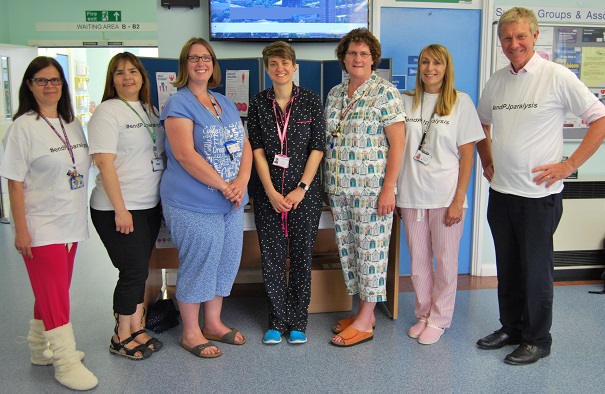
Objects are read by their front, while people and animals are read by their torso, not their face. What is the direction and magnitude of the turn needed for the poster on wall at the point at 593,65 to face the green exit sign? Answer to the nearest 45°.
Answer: approximately 90° to its right

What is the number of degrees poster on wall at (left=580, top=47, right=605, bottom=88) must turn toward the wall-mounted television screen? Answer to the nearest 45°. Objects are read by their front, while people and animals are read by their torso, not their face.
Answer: approximately 45° to its right

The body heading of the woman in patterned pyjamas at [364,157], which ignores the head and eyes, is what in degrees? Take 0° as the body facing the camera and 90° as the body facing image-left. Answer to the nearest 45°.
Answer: approximately 45°

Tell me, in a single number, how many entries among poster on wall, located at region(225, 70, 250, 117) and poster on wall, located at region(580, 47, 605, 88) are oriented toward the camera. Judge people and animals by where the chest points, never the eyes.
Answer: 2

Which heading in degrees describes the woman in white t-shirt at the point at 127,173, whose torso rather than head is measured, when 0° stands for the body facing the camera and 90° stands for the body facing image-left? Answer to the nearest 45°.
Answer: approximately 315°
